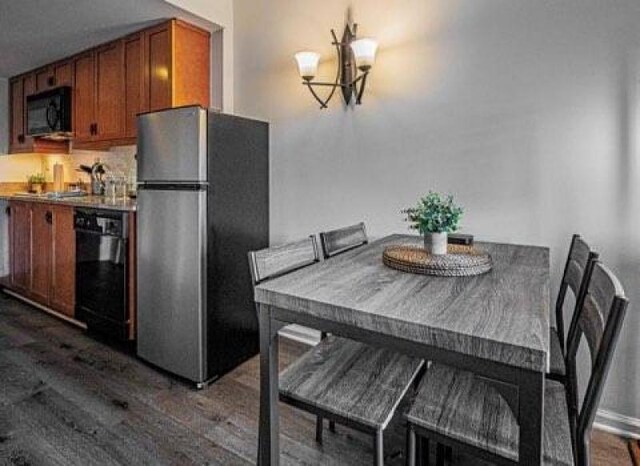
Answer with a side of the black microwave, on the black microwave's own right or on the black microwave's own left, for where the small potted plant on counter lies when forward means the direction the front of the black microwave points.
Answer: on the black microwave's own right

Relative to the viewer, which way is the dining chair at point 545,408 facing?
to the viewer's left

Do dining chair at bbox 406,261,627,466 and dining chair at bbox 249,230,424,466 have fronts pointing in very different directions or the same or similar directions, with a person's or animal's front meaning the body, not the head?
very different directions

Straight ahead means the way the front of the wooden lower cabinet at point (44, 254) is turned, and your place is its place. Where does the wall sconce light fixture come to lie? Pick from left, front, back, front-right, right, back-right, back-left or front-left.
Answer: left

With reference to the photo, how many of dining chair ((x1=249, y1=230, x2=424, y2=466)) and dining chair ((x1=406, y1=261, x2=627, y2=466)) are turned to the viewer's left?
1

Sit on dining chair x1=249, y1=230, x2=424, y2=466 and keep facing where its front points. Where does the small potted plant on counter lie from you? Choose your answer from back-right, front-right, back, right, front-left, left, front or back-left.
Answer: back

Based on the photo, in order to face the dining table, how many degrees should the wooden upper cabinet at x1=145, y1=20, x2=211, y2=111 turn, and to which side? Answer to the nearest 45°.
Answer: approximately 45° to its left
